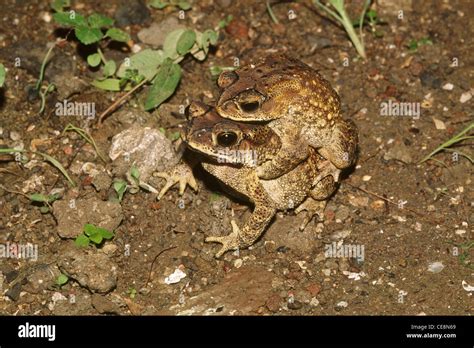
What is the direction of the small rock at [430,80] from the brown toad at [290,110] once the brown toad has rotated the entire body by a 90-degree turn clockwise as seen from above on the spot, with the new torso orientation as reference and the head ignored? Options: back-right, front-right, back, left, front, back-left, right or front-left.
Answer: right

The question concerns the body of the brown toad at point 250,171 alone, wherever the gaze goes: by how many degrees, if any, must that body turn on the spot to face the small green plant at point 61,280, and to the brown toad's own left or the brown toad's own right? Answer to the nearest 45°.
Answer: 0° — it already faces it

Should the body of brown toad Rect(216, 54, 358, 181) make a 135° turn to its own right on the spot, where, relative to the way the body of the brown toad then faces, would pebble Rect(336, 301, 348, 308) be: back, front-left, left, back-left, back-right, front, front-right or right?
back-right

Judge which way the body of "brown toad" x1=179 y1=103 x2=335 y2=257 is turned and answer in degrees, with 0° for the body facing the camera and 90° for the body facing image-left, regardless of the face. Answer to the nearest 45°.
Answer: approximately 45°

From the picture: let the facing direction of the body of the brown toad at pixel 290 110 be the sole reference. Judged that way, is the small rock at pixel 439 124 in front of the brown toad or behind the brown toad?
behind

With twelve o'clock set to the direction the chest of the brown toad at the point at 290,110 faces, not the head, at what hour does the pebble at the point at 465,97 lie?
The pebble is roughly at 6 o'clock from the brown toad.

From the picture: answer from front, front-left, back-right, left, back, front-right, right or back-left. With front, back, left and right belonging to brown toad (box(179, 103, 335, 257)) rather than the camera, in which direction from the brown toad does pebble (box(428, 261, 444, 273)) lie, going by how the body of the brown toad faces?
back-left

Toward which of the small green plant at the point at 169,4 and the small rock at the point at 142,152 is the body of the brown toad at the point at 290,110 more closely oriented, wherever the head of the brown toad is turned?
the small rock

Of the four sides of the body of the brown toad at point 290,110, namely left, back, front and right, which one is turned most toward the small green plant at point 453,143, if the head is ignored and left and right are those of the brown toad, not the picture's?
back

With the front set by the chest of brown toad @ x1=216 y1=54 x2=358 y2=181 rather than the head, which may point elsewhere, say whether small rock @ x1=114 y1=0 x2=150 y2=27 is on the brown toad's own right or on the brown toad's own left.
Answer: on the brown toad's own right

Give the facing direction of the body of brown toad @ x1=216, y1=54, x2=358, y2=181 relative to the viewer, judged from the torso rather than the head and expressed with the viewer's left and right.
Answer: facing the viewer and to the left of the viewer

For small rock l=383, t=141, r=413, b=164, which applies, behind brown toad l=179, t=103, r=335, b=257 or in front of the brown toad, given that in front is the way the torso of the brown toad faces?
behind

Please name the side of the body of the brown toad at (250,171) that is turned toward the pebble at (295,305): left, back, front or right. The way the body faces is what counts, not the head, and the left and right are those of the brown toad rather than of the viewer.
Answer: left

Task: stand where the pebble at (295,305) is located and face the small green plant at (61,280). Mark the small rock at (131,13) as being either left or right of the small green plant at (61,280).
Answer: right
